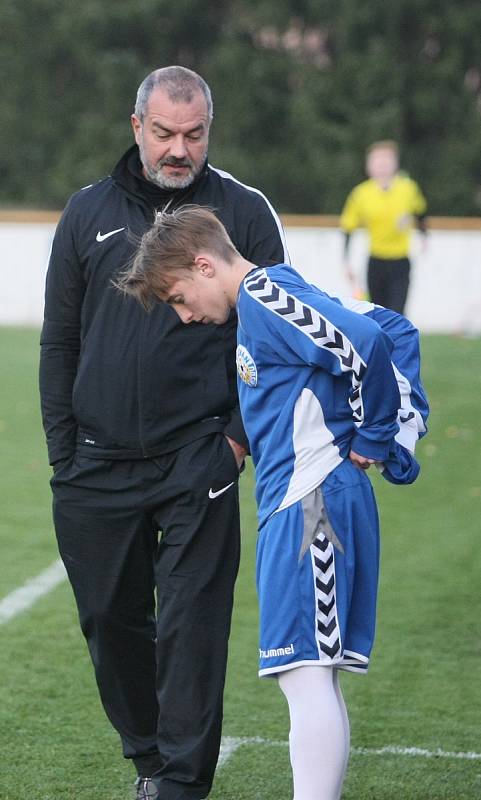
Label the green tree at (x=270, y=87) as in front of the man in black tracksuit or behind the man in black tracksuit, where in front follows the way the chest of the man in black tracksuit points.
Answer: behind

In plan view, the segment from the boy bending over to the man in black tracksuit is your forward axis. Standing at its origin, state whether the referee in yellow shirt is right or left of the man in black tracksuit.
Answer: right

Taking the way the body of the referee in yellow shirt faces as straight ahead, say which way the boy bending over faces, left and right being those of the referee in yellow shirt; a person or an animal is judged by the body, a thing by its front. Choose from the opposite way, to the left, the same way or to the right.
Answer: to the right

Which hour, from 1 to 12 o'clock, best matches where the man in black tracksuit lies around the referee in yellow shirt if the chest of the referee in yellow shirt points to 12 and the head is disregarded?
The man in black tracksuit is roughly at 12 o'clock from the referee in yellow shirt.

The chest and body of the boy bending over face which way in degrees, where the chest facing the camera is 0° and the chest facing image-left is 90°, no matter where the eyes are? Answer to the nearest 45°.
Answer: approximately 90°

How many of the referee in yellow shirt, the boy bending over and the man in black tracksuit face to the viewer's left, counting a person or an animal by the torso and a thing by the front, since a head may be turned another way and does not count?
1

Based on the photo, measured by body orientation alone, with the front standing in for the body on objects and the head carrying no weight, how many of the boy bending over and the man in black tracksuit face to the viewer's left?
1

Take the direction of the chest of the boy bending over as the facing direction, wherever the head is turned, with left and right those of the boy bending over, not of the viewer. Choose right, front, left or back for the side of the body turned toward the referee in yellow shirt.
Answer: right

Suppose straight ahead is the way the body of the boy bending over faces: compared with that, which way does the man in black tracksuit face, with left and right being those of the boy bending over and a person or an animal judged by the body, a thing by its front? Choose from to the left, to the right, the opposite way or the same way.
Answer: to the left

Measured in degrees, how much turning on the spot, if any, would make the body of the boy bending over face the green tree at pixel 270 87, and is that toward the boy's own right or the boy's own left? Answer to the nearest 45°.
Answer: approximately 90° to the boy's own right

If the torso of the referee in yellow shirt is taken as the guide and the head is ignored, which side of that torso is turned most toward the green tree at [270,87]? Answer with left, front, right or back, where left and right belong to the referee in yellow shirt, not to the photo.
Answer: back
